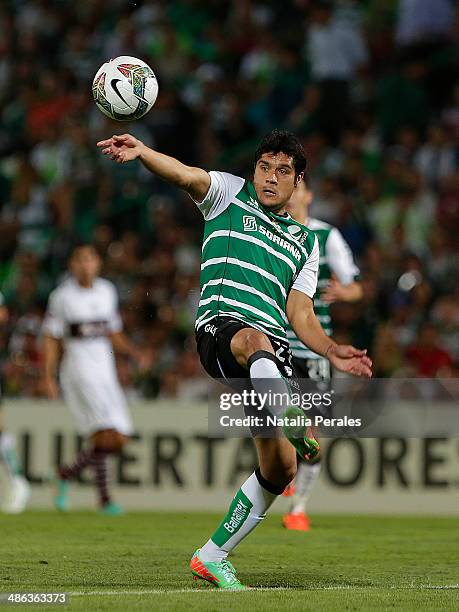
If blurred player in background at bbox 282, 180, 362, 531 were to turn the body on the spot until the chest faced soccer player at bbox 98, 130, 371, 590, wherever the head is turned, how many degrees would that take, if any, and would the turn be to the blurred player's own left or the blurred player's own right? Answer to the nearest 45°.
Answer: approximately 45° to the blurred player's own left

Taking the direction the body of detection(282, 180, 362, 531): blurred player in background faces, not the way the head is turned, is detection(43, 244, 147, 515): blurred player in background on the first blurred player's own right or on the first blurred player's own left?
on the first blurred player's own right

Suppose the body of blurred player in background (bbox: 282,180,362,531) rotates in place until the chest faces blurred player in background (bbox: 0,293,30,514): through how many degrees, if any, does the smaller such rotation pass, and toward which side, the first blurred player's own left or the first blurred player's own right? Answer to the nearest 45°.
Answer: approximately 90° to the first blurred player's own right

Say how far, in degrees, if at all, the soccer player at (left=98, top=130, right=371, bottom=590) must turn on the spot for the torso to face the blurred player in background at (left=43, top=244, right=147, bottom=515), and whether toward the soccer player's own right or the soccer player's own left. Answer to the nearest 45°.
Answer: approximately 180°

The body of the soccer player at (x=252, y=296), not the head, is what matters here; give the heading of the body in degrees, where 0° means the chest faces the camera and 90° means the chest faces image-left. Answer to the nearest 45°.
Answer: approximately 0°

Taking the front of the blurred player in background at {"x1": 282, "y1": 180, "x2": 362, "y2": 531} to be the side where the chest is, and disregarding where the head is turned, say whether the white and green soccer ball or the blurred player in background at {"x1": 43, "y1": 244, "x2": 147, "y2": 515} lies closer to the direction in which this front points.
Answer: the white and green soccer ball

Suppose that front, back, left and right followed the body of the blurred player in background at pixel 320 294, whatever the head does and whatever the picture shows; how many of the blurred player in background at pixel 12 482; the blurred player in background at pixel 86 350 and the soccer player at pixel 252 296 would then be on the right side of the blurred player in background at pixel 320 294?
2

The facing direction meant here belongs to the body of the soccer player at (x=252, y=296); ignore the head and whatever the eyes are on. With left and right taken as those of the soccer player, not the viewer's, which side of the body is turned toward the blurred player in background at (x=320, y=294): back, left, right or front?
back
